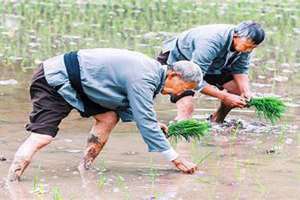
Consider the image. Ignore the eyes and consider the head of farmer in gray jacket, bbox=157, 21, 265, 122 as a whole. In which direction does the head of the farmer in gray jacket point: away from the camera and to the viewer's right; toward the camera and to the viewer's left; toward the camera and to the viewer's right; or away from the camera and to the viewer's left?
toward the camera and to the viewer's right

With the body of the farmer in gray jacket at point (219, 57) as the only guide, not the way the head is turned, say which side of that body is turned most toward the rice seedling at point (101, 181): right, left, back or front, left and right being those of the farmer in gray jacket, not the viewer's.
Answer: right

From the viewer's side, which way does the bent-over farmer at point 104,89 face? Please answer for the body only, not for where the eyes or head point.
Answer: to the viewer's right
